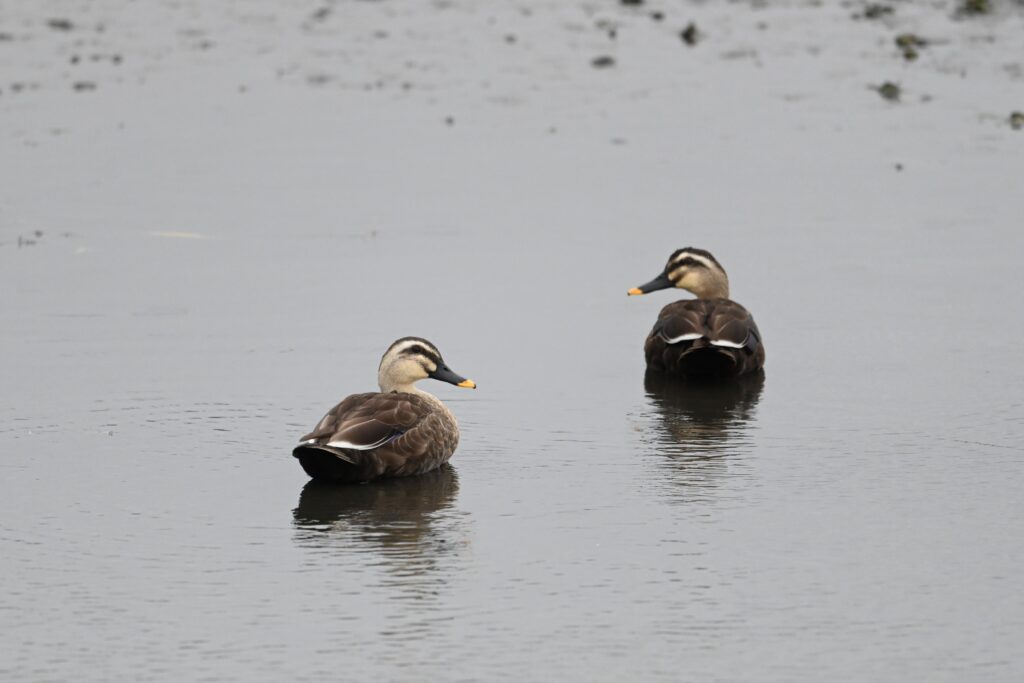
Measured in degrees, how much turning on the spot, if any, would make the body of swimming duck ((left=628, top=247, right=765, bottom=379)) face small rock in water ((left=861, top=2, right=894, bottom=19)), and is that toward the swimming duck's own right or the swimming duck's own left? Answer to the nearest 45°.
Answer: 0° — it already faces it

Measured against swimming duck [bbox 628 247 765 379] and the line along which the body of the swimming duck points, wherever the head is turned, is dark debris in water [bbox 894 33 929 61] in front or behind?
in front

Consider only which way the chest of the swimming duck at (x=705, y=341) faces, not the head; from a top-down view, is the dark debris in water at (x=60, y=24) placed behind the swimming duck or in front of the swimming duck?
in front

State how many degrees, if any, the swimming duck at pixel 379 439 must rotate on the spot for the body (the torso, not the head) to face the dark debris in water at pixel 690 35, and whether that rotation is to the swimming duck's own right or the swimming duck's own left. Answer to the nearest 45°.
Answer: approximately 45° to the swimming duck's own left

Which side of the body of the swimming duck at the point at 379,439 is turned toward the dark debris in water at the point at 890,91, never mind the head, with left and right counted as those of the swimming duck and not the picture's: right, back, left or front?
front

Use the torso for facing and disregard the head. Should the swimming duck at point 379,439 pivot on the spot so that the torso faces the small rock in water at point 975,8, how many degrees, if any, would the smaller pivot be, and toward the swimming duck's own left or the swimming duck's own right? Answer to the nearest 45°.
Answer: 0° — it already faces it

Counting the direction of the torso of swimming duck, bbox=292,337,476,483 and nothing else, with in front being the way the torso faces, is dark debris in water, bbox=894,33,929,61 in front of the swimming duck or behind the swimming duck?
in front

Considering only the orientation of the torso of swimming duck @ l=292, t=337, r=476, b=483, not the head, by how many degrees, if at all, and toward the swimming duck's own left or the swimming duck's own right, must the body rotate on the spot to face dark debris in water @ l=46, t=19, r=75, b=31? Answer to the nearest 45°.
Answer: approximately 45° to the swimming duck's own left

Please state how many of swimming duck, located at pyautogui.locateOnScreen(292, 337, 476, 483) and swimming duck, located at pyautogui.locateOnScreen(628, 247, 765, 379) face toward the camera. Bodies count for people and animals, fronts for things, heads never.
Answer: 0

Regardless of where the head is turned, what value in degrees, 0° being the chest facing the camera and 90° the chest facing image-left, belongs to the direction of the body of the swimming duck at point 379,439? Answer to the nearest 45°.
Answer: approximately 225°

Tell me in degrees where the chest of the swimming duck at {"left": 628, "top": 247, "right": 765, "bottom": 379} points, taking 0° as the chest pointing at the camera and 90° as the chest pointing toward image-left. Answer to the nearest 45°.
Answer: approximately 180°

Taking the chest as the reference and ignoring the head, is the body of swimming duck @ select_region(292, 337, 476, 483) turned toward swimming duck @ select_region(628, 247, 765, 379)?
yes
